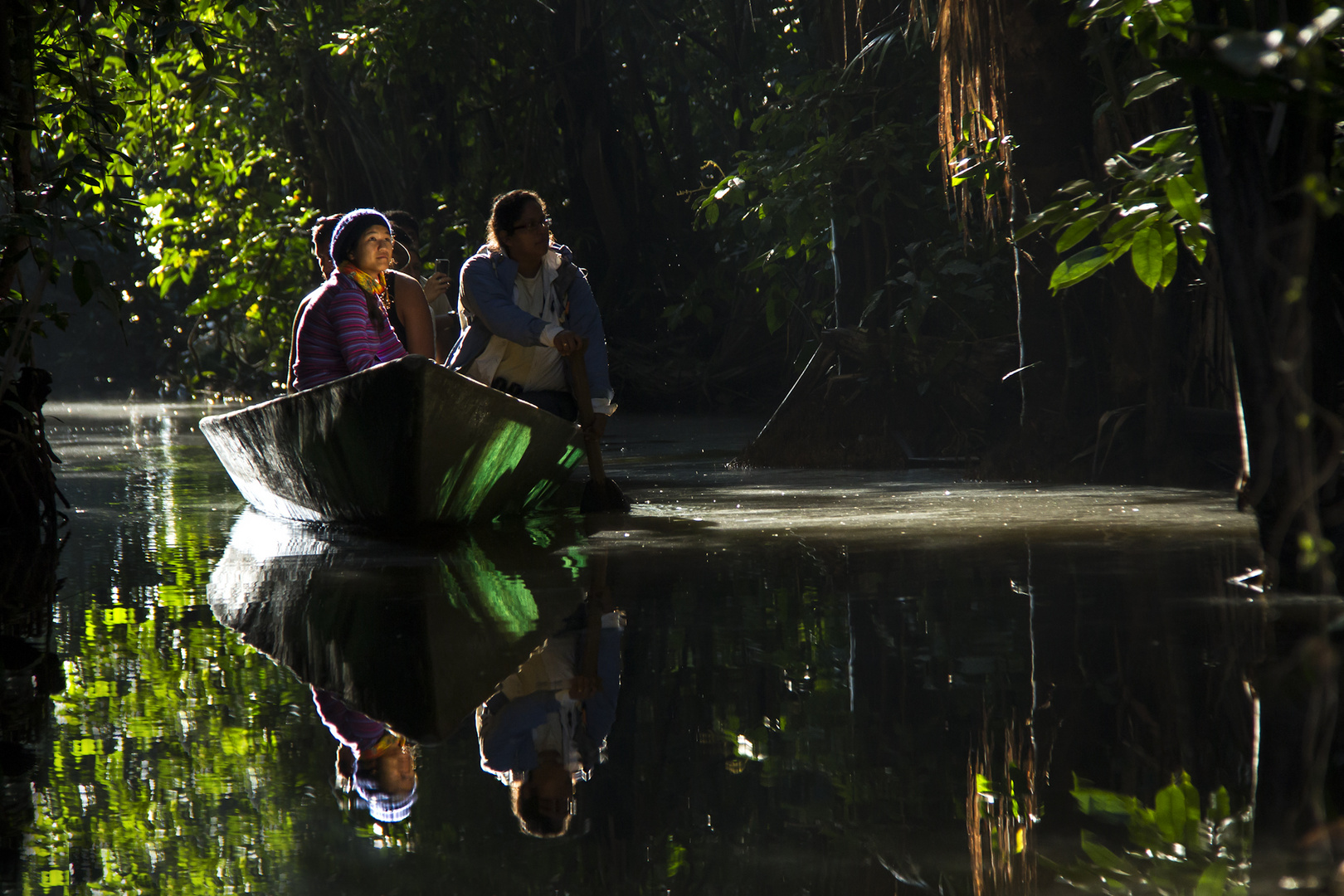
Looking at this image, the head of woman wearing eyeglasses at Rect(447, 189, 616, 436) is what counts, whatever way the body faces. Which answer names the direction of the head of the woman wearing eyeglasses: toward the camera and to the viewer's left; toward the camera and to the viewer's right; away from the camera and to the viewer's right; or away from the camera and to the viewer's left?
toward the camera and to the viewer's right

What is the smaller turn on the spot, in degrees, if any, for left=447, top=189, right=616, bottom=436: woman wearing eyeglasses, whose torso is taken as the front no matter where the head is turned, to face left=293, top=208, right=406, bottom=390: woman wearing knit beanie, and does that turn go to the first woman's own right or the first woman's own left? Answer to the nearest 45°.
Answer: approximately 90° to the first woman's own right
